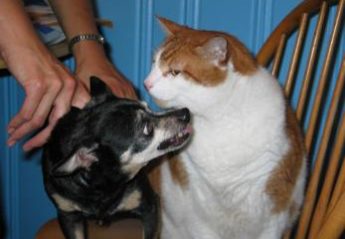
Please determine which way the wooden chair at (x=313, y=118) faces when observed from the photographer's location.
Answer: facing the viewer and to the left of the viewer

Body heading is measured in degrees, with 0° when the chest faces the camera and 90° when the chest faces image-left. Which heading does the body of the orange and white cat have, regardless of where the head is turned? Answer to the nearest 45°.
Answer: approximately 45°
